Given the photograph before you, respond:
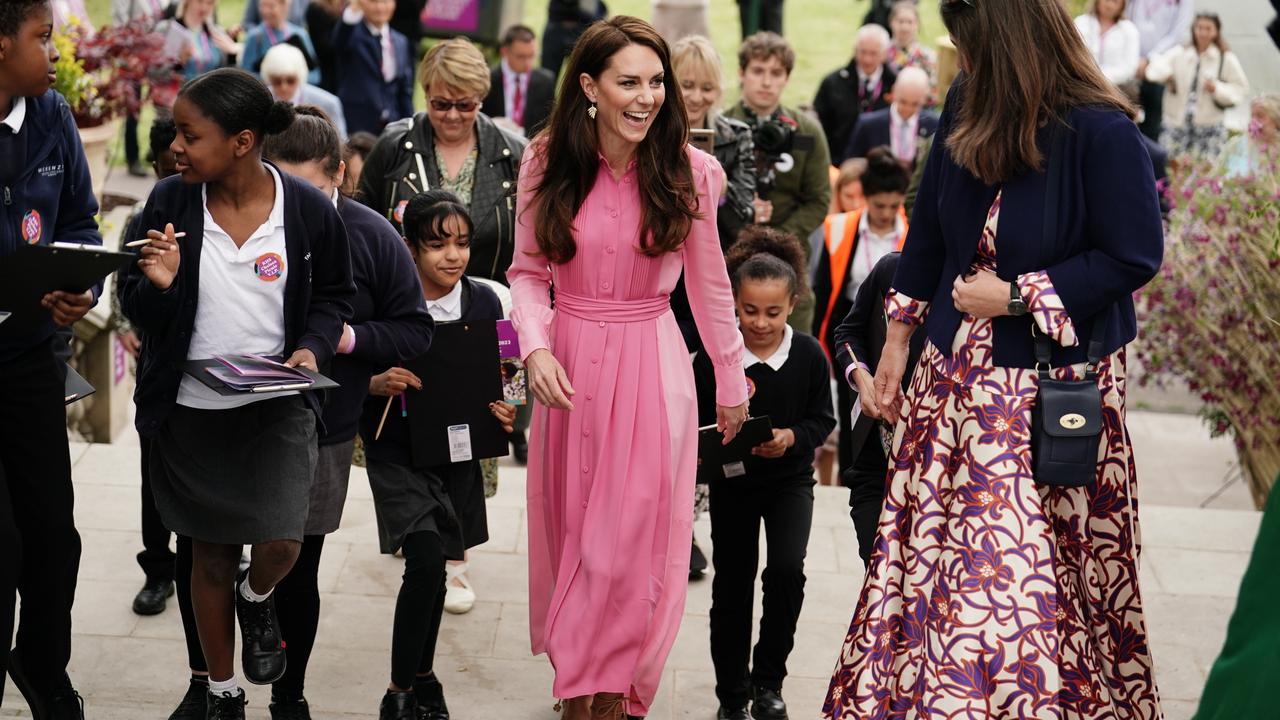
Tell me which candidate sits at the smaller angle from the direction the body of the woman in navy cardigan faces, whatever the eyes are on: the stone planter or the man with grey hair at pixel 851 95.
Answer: the stone planter

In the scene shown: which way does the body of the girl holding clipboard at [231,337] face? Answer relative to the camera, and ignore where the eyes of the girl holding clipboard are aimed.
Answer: toward the camera

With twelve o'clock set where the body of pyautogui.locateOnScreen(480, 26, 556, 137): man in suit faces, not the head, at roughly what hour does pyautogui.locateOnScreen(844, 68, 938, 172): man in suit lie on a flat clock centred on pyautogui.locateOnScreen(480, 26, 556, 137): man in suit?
pyautogui.locateOnScreen(844, 68, 938, 172): man in suit is roughly at 10 o'clock from pyautogui.locateOnScreen(480, 26, 556, 137): man in suit.

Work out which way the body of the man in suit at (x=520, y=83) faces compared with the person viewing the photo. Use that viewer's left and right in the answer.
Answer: facing the viewer

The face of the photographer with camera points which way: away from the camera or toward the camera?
toward the camera

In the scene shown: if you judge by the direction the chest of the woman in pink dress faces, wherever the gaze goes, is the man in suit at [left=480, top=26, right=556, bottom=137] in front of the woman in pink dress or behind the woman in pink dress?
behind

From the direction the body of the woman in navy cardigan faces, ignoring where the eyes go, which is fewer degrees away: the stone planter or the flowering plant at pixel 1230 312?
the stone planter

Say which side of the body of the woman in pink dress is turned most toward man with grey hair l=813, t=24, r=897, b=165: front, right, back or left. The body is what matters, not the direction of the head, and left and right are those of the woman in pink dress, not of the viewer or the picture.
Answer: back

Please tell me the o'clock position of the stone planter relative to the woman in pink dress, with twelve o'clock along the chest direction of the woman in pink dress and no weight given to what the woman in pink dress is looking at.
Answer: The stone planter is roughly at 5 o'clock from the woman in pink dress.

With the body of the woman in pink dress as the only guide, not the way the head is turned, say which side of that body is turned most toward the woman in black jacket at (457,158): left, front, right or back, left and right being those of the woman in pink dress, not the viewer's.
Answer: back

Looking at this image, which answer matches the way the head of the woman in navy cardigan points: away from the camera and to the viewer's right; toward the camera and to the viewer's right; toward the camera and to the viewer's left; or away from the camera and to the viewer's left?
away from the camera and to the viewer's left

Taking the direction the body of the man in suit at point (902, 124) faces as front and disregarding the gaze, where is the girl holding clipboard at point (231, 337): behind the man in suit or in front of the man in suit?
in front

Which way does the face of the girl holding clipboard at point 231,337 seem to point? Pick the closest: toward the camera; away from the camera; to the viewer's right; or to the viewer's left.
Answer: to the viewer's left
